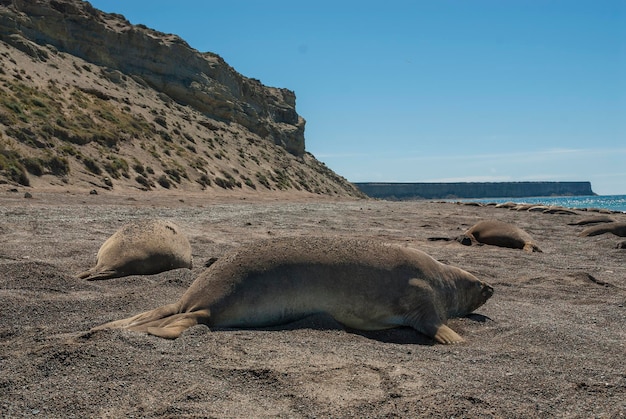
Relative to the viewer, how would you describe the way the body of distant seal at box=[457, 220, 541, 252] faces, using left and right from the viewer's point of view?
facing to the left of the viewer

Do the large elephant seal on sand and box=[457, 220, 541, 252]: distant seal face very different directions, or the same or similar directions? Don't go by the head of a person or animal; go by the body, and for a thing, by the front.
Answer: very different directions

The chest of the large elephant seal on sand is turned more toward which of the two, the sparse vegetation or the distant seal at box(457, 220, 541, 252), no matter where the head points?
the distant seal

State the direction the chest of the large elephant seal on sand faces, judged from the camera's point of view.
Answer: to the viewer's right

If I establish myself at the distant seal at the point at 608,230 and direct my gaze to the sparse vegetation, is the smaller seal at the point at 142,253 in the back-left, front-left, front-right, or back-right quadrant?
front-left

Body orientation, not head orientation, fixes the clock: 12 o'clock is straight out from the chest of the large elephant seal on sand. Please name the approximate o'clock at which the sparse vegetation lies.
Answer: The sparse vegetation is roughly at 8 o'clock from the large elephant seal on sand.
